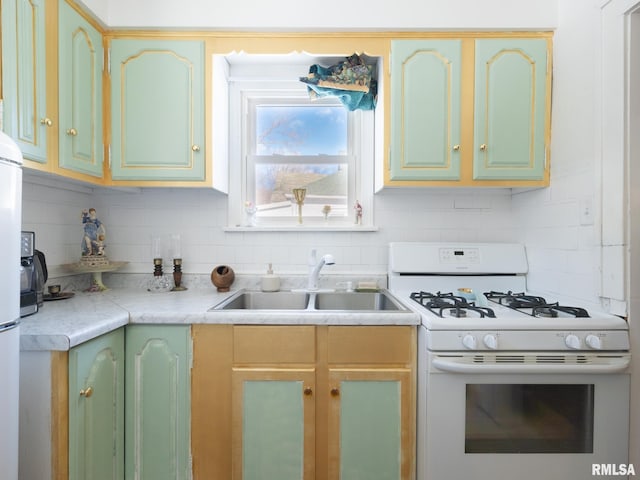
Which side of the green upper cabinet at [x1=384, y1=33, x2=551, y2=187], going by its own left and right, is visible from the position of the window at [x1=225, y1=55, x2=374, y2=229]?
right

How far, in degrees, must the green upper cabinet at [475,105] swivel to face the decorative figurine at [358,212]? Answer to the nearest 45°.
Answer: approximately 90° to its right

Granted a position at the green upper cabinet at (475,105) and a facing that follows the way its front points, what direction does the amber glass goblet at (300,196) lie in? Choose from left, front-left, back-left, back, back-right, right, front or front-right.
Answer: right

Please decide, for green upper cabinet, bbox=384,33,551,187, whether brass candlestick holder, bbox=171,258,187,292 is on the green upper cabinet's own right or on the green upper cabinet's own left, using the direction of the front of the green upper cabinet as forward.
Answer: on the green upper cabinet's own right

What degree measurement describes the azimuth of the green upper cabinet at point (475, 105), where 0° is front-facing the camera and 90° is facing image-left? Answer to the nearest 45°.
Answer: approximately 0°

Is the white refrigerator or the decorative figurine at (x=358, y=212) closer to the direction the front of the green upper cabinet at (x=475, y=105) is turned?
the white refrigerator

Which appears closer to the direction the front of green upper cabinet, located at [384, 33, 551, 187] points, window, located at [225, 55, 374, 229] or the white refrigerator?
the white refrigerator

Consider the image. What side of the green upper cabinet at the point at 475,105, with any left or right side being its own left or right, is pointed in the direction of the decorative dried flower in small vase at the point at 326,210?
right

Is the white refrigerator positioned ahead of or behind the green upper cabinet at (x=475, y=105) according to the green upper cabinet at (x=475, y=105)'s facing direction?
ahead

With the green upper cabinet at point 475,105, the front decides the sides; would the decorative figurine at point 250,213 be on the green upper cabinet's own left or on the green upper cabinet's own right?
on the green upper cabinet's own right
